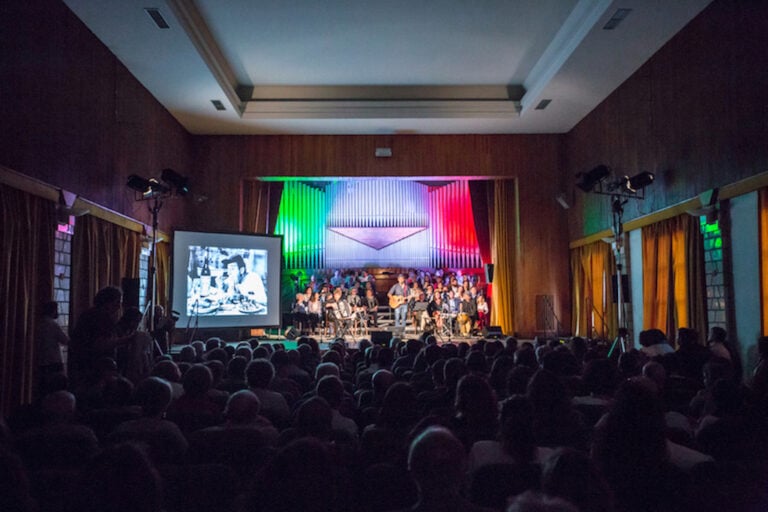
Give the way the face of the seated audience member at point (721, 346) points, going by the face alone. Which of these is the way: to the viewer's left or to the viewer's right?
to the viewer's left

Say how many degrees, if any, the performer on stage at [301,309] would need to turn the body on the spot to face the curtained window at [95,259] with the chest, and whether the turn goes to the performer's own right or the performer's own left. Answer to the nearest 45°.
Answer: approximately 90° to the performer's own right

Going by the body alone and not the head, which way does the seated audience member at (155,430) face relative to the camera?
away from the camera

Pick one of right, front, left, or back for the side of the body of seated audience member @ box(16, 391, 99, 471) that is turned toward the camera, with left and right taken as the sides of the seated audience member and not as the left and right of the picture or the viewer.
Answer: back

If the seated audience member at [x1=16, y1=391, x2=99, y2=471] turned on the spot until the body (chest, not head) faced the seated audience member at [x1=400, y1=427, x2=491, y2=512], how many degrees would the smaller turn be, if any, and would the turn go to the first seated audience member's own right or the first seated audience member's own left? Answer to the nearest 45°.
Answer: approximately 135° to the first seated audience member's own right

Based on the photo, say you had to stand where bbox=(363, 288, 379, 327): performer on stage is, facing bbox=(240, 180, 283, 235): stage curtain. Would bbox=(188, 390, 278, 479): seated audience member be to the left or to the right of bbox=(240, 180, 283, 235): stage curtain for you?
left

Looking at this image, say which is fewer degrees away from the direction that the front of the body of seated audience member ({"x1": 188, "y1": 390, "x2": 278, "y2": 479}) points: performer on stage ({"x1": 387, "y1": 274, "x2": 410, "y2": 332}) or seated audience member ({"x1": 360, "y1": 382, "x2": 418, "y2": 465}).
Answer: the performer on stage

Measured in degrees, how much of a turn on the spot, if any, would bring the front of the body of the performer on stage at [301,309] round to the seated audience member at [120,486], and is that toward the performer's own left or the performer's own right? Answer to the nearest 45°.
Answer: approximately 45° to the performer's own right

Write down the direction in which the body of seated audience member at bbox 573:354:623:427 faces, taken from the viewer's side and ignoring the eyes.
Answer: away from the camera

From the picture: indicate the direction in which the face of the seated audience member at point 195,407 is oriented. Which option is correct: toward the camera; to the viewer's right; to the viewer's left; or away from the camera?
away from the camera

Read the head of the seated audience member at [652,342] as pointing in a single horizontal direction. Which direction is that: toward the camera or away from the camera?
away from the camera

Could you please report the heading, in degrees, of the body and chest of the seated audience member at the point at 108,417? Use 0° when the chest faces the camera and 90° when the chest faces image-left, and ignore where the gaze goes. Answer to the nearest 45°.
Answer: approximately 180°

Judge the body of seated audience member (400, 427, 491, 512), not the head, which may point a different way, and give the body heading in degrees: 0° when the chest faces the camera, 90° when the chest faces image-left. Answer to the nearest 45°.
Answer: approximately 180°

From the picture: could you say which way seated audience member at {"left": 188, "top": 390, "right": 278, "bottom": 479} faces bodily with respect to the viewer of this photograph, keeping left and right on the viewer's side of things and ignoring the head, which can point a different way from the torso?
facing away from the viewer

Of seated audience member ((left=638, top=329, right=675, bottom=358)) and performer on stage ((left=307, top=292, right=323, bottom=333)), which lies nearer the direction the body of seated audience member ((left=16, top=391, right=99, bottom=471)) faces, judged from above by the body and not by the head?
the performer on stage

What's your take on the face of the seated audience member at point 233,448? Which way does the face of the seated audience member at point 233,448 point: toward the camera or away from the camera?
away from the camera
